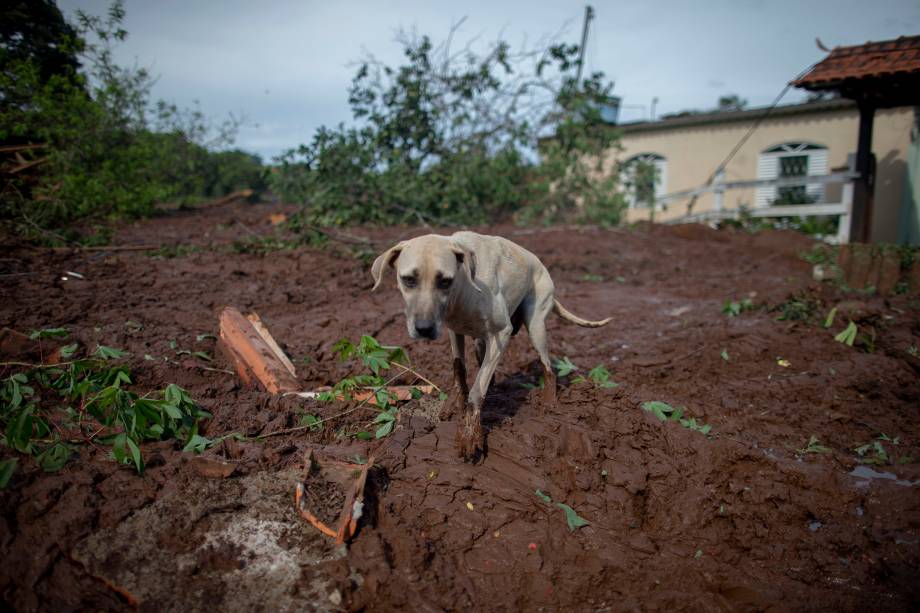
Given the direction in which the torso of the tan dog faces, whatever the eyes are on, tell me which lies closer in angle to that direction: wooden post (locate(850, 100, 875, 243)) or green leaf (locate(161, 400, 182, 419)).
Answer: the green leaf

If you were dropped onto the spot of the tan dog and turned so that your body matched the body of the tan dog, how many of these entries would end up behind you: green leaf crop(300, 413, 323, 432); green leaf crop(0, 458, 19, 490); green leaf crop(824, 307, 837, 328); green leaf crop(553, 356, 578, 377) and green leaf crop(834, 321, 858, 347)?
3

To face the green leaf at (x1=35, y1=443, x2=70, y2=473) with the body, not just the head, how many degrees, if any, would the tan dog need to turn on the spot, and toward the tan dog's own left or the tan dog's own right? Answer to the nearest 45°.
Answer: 0° — it already faces it

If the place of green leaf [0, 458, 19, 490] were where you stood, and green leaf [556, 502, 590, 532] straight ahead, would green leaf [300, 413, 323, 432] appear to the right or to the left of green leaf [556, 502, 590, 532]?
left

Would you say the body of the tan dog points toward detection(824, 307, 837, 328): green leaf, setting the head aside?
no

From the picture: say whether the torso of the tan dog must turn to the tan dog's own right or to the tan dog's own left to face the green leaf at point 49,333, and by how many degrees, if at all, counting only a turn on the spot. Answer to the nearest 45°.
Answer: approximately 45° to the tan dog's own right

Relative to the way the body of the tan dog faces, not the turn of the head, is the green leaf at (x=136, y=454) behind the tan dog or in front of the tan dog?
in front

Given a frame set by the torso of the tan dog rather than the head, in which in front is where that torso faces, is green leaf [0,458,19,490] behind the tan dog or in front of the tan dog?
in front

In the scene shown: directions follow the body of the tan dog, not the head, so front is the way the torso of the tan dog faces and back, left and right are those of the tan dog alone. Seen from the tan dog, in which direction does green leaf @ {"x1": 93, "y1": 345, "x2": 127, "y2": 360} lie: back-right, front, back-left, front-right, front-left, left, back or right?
front-right

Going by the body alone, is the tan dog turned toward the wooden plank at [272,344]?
no

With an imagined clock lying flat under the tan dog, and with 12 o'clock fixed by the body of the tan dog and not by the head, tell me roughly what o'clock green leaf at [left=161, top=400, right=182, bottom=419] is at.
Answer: The green leaf is roughly at 1 o'clock from the tan dog.

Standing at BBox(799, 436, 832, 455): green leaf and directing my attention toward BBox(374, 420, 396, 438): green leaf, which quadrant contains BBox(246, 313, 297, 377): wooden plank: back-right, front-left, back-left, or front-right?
front-right

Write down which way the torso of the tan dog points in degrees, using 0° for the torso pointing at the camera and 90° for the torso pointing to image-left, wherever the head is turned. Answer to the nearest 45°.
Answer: approximately 45°

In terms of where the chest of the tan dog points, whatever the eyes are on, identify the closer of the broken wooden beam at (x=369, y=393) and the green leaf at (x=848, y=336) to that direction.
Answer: the broken wooden beam

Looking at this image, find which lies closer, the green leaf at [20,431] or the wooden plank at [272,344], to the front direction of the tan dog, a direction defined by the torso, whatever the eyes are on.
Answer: the green leaf

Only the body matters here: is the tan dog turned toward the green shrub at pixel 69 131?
no

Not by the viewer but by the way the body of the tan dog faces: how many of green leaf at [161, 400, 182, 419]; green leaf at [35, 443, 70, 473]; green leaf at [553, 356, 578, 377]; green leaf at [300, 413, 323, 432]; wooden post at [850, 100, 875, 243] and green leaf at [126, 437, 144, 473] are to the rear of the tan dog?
2

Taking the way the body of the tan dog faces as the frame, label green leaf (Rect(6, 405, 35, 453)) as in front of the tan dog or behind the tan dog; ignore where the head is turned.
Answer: in front

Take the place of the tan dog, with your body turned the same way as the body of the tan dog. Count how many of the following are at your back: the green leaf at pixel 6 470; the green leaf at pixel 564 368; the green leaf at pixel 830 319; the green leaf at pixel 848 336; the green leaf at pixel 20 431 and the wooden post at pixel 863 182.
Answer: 4
